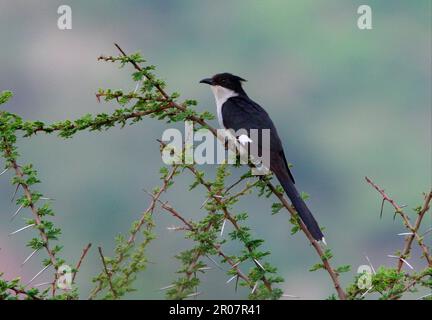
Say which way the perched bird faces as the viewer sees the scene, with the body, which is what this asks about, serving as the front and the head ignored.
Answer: to the viewer's left
